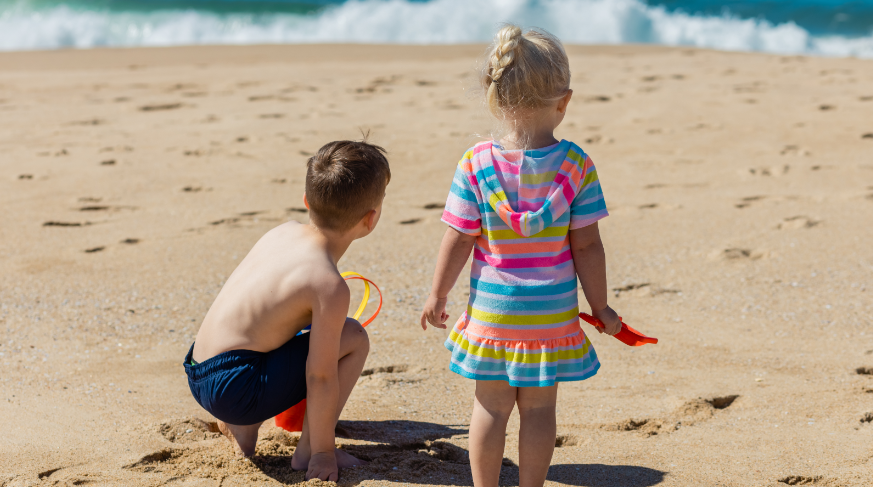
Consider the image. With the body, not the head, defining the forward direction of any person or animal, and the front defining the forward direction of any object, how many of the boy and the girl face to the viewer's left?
0

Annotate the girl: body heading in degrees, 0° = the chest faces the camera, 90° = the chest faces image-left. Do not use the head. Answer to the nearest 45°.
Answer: approximately 180°

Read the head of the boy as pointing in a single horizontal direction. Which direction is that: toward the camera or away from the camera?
away from the camera

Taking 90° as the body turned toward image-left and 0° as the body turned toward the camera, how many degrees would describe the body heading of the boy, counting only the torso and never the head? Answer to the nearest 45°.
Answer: approximately 225°
